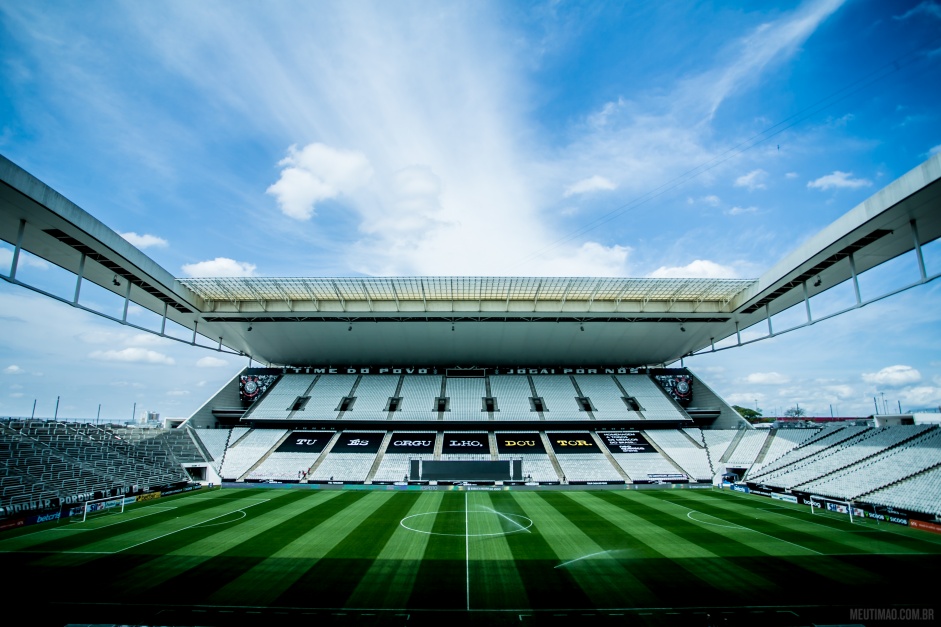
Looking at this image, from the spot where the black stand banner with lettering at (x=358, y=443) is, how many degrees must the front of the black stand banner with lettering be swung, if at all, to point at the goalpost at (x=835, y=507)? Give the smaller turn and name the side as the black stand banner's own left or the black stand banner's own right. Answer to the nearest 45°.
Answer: approximately 45° to the black stand banner's own left

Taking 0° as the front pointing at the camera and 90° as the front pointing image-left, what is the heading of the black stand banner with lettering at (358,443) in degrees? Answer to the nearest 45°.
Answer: approximately 0°

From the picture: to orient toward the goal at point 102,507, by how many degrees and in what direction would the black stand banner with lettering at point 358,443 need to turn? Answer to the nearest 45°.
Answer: approximately 45° to its right
